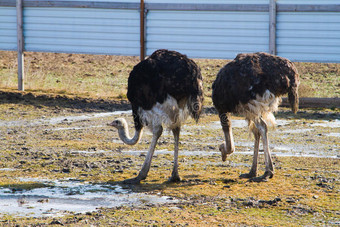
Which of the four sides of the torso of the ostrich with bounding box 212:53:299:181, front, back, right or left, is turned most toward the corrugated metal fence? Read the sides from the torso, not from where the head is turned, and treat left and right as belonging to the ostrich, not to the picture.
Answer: right

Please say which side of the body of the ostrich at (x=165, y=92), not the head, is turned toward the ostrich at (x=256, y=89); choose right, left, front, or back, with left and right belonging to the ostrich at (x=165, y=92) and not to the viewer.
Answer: back

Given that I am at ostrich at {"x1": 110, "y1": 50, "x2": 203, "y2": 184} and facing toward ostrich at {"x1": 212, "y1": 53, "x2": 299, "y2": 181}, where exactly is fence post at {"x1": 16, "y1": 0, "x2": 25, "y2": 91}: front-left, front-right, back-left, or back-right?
back-left

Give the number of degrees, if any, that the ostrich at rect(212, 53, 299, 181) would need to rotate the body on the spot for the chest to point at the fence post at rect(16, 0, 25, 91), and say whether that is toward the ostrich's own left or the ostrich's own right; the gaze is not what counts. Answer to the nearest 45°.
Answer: approximately 45° to the ostrich's own right

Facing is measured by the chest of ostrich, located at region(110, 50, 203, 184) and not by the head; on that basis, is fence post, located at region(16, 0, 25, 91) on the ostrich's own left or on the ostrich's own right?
on the ostrich's own right

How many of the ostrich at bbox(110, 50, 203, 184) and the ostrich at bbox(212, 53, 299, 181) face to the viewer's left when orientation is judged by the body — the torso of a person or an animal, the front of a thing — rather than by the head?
2

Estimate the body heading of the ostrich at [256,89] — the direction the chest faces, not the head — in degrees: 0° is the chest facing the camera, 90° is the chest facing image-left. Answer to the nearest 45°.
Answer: approximately 90°

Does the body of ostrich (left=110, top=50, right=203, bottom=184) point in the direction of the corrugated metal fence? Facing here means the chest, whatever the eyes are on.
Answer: no

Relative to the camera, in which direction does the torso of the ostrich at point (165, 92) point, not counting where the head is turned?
to the viewer's left

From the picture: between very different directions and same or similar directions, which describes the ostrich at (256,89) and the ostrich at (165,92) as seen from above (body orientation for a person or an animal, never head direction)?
same or similar directions

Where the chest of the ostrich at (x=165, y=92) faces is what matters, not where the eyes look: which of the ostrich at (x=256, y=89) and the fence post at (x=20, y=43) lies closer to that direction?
the fence post

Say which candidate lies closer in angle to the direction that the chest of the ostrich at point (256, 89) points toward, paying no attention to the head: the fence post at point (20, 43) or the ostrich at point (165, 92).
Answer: the ostrich
